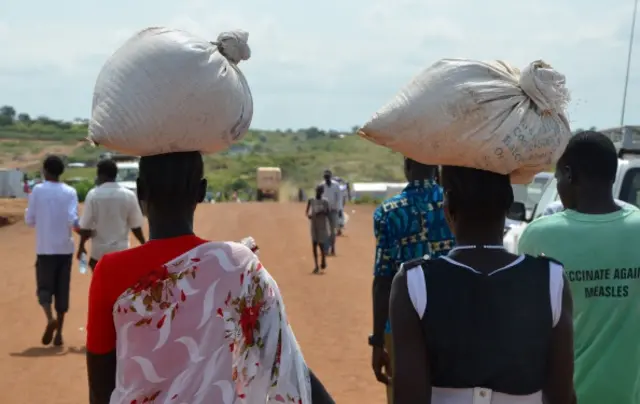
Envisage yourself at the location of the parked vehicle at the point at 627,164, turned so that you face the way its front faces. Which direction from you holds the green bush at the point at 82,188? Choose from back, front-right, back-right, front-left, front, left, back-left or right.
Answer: right

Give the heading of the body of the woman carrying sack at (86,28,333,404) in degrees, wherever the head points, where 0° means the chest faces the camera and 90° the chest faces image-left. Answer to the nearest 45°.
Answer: approximately 180°

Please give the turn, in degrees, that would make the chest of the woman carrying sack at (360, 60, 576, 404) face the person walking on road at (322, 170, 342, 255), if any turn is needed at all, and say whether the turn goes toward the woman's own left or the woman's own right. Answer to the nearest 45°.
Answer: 0° — they already face them

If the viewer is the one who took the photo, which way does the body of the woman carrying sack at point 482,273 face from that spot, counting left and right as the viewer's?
facing away from the viewer

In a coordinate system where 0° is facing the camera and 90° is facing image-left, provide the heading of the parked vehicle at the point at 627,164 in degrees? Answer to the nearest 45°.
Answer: approximately 45°

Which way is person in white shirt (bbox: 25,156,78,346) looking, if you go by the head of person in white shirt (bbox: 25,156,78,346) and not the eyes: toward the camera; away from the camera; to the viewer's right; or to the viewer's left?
away from the camera

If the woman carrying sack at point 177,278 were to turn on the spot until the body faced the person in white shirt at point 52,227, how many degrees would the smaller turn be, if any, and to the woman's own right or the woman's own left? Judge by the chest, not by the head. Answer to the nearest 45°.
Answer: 0° — they already face them

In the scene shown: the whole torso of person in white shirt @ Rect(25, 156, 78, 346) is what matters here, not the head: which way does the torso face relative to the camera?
away from the camera

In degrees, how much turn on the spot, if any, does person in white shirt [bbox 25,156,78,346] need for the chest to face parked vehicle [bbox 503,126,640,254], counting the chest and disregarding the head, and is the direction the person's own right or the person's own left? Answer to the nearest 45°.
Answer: approximately 135° to the person's own right
